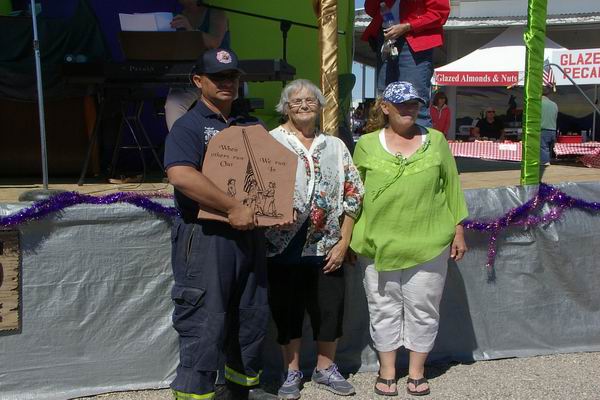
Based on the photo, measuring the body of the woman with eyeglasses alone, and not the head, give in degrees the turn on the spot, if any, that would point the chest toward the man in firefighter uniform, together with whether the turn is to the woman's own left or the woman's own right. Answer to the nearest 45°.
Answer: approximately 45° to the woman's own right

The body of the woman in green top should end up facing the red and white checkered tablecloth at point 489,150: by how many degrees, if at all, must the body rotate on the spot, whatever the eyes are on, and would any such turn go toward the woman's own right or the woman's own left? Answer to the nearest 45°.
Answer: approximately 180°

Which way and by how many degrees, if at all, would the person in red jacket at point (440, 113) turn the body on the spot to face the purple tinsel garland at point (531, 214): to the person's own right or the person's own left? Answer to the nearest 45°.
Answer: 0° — they already face it

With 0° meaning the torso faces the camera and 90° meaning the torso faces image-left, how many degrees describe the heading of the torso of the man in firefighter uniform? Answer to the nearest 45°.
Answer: approximately 315°

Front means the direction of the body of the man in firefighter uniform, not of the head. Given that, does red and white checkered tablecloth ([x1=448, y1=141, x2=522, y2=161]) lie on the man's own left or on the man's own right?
on the man's own left

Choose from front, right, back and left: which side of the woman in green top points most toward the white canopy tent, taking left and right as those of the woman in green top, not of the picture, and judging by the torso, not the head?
back

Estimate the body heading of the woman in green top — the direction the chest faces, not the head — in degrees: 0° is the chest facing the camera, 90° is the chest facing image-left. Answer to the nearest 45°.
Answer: approximately 0°

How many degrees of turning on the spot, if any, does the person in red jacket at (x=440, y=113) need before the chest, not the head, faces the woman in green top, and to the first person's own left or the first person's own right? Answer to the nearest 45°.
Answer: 0° — they already face them

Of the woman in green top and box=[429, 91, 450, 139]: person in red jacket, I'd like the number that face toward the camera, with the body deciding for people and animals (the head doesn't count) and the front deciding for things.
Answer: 2

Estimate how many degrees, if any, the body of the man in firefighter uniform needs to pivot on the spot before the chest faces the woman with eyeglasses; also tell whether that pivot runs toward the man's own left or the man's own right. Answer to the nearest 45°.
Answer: approximately 90° to the man's own left
